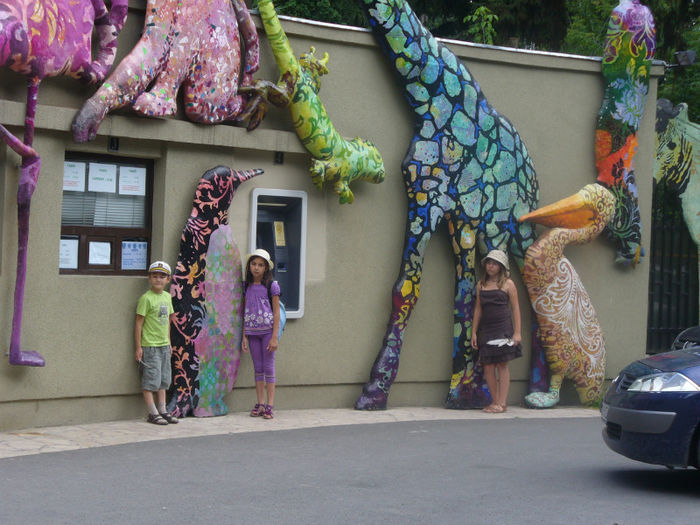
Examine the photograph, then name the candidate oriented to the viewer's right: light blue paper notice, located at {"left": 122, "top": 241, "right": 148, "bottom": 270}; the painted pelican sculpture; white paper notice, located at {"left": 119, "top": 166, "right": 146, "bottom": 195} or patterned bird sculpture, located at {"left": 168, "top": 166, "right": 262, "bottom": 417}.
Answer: the patterned bird sculpture

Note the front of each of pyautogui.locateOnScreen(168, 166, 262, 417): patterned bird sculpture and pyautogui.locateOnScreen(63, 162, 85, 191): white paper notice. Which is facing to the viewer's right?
the patterned bird sculpture

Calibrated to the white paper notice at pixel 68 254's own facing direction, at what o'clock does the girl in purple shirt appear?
The girl in purple shirt is roughly at 9 o'clock from the white paper notice.

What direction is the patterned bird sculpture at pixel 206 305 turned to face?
to the viewer's right

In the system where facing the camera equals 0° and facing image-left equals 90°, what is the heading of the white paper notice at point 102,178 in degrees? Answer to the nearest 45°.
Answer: approximately 0°

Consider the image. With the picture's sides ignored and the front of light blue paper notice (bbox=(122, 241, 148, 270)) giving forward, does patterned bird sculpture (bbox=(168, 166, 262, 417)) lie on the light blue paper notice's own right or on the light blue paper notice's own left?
on the light blue paper notice's own left
